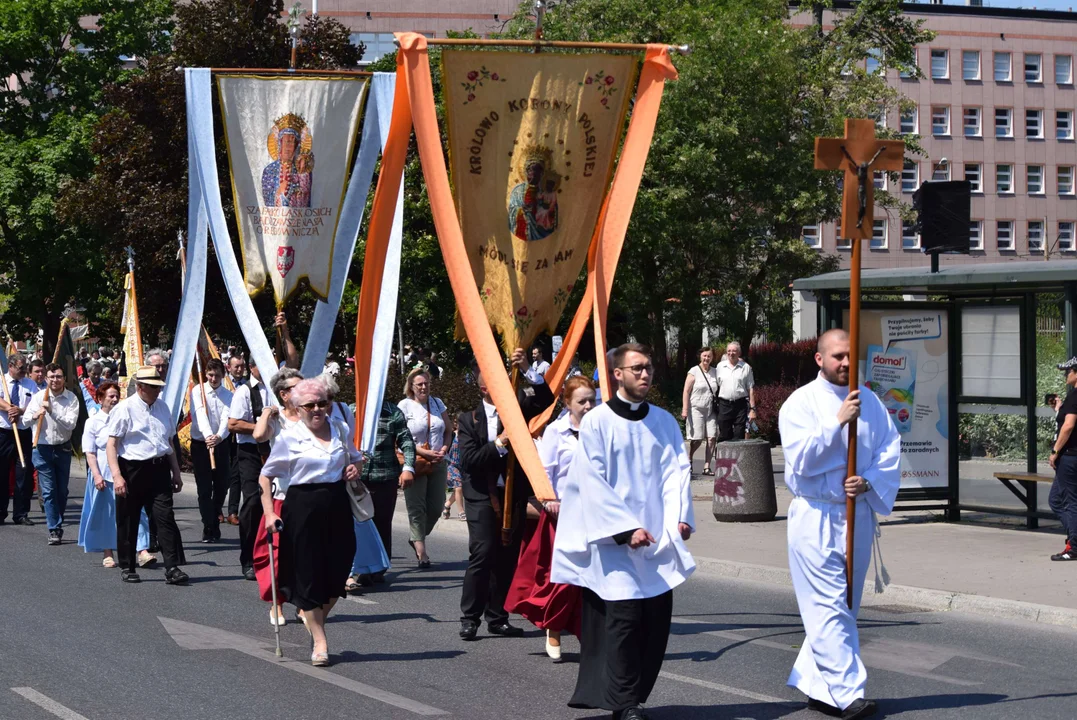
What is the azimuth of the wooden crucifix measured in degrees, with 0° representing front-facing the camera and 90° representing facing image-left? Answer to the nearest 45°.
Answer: approximately 0°

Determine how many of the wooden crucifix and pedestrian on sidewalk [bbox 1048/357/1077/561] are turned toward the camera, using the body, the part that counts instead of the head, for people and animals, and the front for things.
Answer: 1

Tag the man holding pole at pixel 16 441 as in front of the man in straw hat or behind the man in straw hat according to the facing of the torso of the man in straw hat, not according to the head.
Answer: behind

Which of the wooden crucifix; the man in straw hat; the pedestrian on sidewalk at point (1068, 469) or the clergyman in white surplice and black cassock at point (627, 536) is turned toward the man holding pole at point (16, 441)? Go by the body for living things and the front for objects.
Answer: the pedestrian on sidewalk

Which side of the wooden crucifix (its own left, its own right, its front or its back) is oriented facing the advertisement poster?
back

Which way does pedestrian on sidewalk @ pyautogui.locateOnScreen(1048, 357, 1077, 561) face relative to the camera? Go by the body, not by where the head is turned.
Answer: to the viewer's left

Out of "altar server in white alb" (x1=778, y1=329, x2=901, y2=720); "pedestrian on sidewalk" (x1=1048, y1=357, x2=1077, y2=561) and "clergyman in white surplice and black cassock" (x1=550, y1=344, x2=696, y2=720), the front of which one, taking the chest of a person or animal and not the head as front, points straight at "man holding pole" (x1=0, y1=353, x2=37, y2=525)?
the pedestrian on sidewalk

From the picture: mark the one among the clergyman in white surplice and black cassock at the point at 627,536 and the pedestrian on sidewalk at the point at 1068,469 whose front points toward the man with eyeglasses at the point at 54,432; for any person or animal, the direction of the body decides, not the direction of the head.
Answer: the pedestrian on sidewalk

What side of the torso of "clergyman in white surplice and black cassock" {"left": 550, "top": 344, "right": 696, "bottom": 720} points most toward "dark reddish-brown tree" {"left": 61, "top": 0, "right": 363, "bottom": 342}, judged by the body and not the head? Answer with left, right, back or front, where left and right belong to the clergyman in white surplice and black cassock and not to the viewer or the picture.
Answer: back
